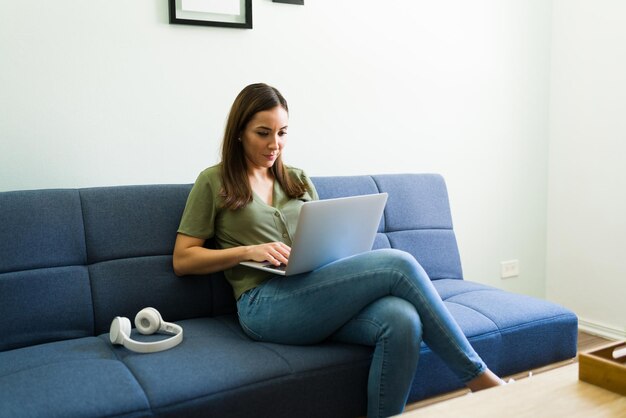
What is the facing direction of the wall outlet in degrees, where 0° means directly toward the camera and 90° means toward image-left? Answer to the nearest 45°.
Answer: approximately 315°

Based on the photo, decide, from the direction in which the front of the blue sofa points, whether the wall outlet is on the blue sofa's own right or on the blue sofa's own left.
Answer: on the blue sofa's own left

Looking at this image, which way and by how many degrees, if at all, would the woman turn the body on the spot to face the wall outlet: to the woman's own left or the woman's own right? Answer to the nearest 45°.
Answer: approximately 90° to the woman's own left

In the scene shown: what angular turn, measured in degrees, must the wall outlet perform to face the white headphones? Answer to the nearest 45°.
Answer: approximately 90° to its right

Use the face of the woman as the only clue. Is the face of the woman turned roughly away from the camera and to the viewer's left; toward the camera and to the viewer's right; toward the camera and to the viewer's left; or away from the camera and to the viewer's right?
toward the camera and to the viewer's right

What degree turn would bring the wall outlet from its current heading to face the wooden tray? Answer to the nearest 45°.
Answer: approximately 45° to its right

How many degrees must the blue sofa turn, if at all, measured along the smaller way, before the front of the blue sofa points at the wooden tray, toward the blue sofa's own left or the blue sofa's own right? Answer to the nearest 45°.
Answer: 0° — it already faces it
